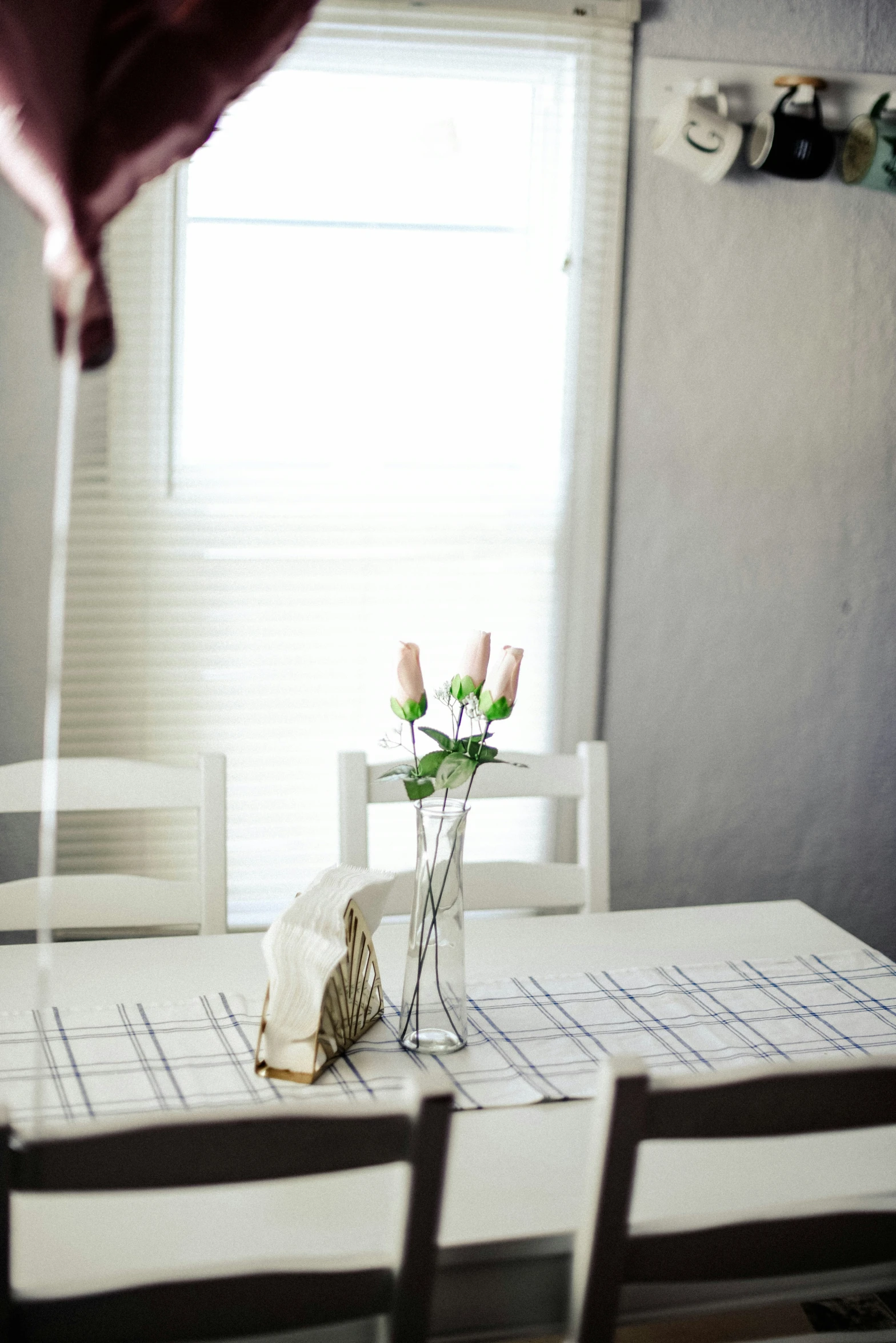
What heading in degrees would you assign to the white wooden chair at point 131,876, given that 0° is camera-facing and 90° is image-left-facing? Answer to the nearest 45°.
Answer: approximately 0°

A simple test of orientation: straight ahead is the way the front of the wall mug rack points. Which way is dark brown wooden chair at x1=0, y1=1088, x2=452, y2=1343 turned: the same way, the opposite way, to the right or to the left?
the opposite way

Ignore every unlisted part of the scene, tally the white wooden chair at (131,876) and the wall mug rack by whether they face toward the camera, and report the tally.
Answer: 2

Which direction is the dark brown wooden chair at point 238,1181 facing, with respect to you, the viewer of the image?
facing away from the viewer

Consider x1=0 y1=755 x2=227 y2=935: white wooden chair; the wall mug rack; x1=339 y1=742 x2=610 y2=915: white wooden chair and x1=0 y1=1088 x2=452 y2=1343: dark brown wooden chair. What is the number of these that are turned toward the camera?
3

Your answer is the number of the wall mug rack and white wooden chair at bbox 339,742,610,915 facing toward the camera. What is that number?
2

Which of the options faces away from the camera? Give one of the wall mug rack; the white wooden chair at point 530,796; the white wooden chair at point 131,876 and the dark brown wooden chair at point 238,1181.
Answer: the dark brown wooden chair

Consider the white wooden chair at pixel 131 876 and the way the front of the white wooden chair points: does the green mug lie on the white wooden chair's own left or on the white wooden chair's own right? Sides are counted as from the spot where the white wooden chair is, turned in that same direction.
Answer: on the white wooden chair's own left
